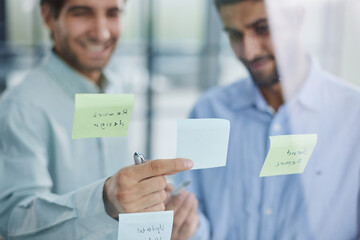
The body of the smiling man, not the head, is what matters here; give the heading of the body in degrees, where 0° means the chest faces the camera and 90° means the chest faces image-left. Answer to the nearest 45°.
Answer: approximately 315°

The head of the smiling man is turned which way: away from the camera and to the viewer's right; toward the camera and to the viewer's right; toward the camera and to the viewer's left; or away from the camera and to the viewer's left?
toward the camera and to the viewer's right
